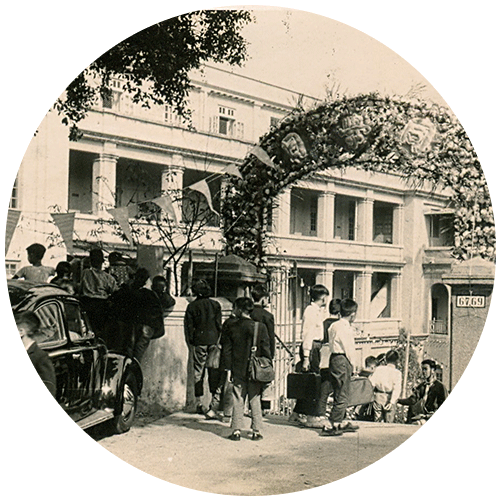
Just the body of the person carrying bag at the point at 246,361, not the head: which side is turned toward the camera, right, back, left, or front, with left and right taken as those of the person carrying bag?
back

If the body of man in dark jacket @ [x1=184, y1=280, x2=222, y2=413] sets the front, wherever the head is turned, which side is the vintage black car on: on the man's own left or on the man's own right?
on the man's own left

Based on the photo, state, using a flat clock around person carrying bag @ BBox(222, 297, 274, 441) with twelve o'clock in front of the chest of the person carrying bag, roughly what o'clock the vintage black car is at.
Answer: The vintage black car is roughly at 9 o'clock from the person carrying bag.

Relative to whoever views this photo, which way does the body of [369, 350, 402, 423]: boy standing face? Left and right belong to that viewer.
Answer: facing away from the viewer

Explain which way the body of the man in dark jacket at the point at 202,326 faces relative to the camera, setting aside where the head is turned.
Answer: away from the camera

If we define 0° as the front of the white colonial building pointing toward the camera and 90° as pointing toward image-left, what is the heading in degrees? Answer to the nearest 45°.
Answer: approximately 315°

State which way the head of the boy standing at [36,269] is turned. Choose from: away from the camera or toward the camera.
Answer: away from the camera
